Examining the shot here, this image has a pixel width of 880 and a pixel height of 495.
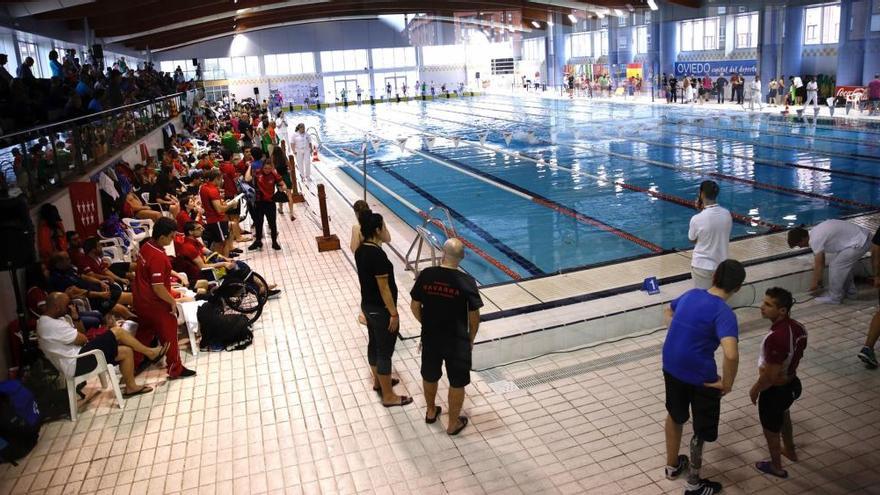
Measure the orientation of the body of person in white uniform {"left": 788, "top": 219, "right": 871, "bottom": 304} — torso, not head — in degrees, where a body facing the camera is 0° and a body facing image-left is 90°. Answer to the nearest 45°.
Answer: approximately 90°

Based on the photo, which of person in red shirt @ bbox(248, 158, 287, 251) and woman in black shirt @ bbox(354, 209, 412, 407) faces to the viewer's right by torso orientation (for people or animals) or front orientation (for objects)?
the woman in black shirt

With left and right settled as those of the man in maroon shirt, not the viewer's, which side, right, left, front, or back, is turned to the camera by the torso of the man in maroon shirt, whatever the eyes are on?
left

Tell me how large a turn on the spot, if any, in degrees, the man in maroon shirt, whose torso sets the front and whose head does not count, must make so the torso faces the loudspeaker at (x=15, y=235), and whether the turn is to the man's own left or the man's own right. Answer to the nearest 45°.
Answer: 0° — they already face it

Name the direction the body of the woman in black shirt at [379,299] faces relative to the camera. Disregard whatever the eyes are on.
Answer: to the viewer's right

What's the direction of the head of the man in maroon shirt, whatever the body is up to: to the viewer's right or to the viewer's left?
to the viewer's left

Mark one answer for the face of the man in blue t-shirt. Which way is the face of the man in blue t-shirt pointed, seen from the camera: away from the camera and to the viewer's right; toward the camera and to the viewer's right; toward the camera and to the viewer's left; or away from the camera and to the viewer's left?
away from the camera and to the viewer's right

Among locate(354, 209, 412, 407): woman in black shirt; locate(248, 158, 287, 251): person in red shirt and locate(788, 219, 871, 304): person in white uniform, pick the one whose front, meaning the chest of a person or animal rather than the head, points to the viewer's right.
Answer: the woman in black shirt

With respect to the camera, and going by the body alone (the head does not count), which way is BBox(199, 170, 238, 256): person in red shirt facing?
to the viewer's right
